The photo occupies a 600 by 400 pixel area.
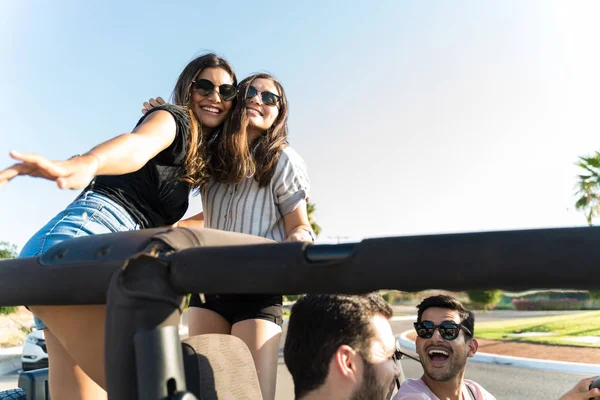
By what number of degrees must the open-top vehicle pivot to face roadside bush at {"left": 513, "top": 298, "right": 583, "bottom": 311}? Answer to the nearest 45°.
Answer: approximately 90° to its left

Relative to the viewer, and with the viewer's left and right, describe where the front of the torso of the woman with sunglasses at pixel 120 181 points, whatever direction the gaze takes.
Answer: facing the viewer and to the right of the viewer
